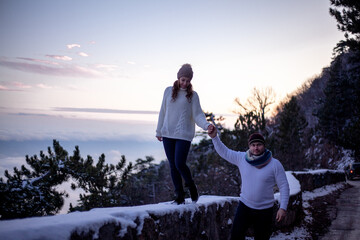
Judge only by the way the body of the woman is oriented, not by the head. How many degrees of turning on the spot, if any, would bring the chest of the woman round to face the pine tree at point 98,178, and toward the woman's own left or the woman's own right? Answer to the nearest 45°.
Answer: approximately 180°

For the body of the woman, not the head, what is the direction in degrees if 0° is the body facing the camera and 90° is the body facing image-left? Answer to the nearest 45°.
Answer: approximately 0°

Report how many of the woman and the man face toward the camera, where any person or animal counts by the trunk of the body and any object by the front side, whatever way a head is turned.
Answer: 2

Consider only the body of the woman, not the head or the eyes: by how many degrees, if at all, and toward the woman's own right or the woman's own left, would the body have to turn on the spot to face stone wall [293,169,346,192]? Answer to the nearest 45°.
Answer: approximately 135° to the woman's own left

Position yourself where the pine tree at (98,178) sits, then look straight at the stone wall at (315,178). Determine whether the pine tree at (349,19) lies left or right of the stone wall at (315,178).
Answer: left

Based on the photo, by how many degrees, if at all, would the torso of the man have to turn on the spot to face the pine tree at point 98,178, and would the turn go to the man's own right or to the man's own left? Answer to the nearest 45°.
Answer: approximately 135° to the man's own right

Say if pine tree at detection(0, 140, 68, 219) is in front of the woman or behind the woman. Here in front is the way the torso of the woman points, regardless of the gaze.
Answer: behind

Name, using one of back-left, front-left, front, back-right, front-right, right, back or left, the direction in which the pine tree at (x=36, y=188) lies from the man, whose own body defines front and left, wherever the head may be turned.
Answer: back-right

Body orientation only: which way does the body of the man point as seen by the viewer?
toward the camera
